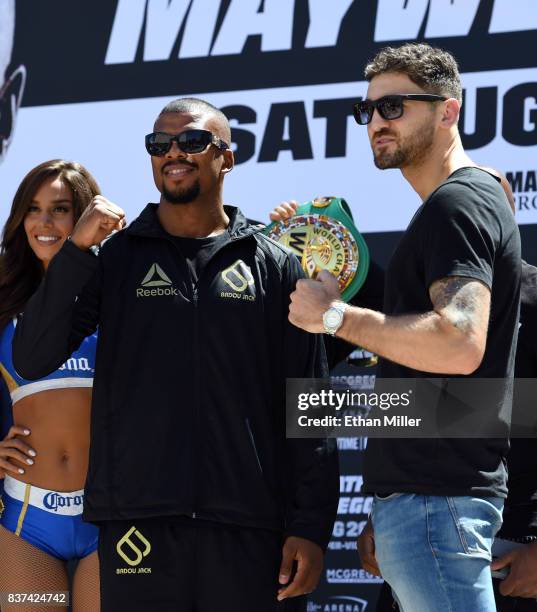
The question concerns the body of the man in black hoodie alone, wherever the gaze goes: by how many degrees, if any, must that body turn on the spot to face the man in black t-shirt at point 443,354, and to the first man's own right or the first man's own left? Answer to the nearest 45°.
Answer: approximately 45° to the first man's own left

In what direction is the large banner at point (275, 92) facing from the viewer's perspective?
toward the camera

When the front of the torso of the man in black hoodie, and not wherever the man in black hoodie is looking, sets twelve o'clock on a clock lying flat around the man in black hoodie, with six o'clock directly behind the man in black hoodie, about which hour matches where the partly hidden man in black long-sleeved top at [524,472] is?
The partly hidden man in black long-sleeved top is roughly at 9 o'clock from the man in black hoodie.

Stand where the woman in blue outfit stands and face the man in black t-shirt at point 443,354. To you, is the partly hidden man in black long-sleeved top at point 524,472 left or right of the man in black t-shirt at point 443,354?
left

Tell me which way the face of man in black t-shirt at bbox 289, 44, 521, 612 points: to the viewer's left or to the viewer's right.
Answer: to the viewer's left

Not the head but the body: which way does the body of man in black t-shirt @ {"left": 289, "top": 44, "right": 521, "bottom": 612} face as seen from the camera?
to the viewer's left

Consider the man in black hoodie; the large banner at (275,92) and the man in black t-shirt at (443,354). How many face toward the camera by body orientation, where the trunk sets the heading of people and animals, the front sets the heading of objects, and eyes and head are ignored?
2

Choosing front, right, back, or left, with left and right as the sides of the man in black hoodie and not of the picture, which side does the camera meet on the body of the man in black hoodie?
front

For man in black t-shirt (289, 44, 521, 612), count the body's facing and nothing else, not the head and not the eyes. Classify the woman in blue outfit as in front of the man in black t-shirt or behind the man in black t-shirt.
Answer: in front

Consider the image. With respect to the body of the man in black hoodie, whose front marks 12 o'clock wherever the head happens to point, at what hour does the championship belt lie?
The championship belt is roughly at 7 o'clock from the man in black hoodie.

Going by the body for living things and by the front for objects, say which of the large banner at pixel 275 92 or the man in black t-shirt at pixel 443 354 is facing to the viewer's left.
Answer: the man in black t-shirt
